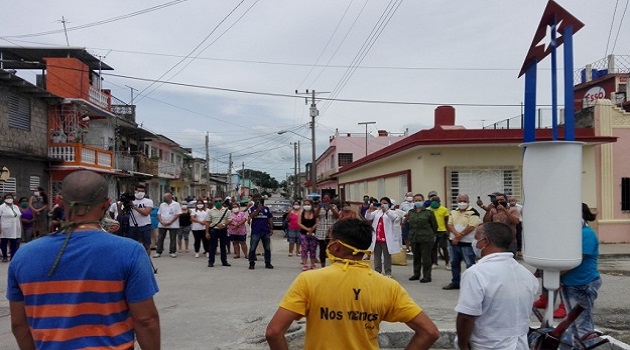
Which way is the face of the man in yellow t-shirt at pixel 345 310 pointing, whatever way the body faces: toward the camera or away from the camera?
away from the camera

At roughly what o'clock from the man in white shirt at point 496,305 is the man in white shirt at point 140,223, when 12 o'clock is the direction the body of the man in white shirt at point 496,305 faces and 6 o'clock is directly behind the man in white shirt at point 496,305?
the man in white shirt at point 140,223 is roughly at 12 o'clock from the man in white shirt at point 496,305.

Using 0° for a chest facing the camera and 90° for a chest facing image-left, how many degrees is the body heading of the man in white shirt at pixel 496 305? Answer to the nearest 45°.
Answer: approximately 135°

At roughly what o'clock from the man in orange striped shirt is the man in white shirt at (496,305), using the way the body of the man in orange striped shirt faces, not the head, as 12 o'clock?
The man in white shirt is roughly at 3 o'clock from the man in orange striped shirt.

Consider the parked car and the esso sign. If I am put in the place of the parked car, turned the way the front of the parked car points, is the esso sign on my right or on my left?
on my left

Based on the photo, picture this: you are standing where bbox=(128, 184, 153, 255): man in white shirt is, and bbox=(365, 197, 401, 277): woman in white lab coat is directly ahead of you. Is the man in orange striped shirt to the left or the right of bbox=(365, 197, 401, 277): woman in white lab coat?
right

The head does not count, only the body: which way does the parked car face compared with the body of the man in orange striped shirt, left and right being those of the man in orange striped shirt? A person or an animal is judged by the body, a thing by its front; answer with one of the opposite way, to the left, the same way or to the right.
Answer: the opposite way

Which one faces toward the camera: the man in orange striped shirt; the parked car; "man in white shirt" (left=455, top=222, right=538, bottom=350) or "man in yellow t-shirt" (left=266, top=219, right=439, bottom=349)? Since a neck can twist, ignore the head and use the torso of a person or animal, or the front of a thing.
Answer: the parked car

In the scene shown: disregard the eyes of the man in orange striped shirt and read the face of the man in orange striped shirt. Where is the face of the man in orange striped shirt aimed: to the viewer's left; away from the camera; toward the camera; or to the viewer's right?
away from the camera

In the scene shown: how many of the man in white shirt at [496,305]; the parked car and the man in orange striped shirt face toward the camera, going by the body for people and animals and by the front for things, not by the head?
1

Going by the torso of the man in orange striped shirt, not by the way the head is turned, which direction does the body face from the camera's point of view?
away from the camera

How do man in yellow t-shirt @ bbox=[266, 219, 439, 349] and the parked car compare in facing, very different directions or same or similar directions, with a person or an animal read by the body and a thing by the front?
very different directions

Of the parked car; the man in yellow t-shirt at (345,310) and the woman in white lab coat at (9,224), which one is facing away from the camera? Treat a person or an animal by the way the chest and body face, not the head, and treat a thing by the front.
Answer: the man in yellow t-shirt

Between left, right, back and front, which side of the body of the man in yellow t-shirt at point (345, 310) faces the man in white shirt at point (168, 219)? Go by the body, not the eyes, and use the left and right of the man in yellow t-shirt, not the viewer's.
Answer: front

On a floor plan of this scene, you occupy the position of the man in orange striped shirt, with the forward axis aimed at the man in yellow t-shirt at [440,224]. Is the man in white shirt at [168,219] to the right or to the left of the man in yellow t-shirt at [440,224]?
left

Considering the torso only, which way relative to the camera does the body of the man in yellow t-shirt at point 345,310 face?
away from the camera

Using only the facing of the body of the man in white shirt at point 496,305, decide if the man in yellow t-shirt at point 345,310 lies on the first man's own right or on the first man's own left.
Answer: on the first man's own left
